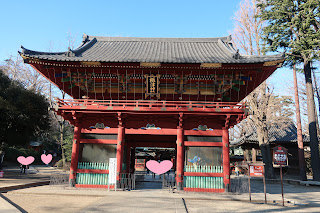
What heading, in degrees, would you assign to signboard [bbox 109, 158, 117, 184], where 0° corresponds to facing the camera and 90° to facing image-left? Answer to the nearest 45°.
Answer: approximately 0°

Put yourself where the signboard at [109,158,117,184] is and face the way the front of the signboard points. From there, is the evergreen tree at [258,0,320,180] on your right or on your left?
on your left

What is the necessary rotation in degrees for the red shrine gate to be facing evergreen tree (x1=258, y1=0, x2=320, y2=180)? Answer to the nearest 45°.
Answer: approximately 135° to its left

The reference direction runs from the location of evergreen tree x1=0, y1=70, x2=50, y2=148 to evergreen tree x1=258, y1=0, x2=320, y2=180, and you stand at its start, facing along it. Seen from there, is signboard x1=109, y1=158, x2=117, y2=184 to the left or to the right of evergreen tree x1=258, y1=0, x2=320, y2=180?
right

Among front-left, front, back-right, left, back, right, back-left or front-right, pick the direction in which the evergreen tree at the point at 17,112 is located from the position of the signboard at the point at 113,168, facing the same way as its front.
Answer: back-right

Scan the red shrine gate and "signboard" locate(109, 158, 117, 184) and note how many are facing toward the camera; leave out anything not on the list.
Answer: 2

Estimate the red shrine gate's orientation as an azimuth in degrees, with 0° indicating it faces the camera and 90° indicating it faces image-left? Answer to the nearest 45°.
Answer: approximately 0°

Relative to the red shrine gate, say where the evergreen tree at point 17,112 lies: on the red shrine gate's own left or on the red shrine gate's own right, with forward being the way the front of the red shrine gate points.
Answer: on the red shrine gate's own right
